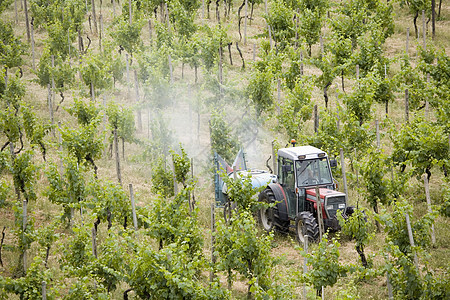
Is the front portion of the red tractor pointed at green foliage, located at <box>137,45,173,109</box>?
no
